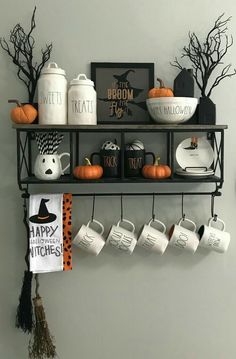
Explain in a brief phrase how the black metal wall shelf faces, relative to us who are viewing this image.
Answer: facing the viewer
